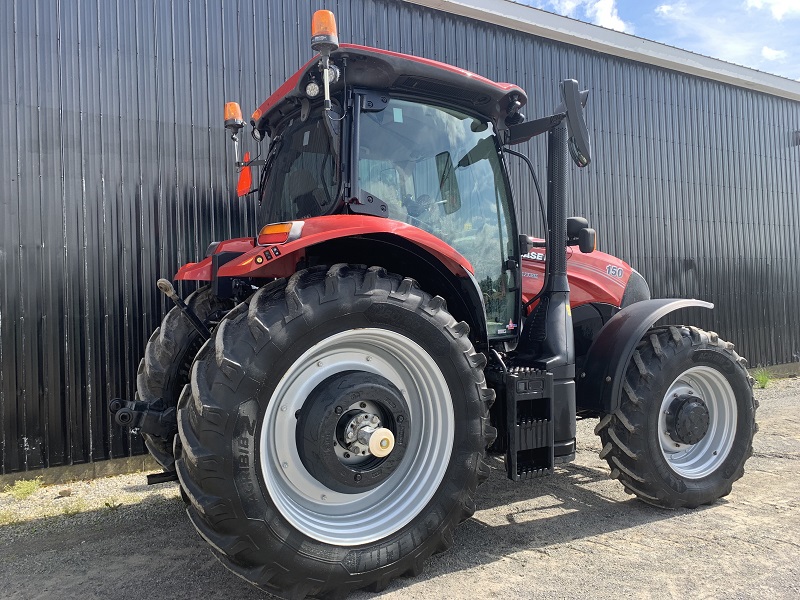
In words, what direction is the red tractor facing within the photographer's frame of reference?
facing away from the viewer and to the right of the viewer
